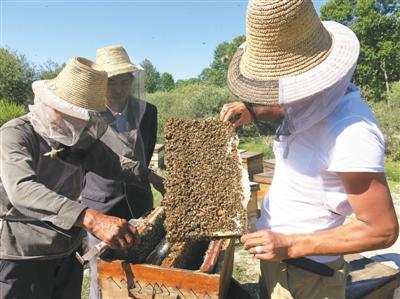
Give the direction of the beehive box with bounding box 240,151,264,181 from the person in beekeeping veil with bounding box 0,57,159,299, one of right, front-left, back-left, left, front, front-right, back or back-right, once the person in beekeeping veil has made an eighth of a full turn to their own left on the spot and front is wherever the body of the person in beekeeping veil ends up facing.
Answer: front-left

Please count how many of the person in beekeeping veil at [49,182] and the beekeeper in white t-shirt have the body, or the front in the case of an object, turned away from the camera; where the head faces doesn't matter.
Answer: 0

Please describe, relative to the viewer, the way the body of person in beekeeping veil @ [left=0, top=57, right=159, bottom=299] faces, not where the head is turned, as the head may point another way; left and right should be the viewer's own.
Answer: facing the viewer and to the right of the viewer

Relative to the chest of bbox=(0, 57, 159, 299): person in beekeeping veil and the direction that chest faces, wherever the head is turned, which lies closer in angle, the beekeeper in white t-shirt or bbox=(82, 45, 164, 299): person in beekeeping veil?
the beekeeper in white t-shirt

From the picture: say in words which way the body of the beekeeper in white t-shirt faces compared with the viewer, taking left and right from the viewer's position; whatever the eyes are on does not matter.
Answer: facing the viewer and to the left of the viewer

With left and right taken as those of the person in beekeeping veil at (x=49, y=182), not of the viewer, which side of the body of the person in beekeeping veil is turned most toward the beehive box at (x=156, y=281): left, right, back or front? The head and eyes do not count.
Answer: front

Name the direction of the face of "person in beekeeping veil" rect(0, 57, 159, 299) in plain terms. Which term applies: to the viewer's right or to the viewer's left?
to the viewer's right

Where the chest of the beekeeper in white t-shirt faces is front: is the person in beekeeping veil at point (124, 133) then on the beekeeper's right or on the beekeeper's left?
on the beekeeper's right

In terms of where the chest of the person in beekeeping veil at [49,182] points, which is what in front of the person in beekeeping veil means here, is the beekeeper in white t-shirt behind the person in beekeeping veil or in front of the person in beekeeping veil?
in front

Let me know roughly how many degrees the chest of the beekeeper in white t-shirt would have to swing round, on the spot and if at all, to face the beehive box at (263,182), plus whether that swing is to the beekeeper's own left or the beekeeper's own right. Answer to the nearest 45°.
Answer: approximately 135° to the beekeeper's own right

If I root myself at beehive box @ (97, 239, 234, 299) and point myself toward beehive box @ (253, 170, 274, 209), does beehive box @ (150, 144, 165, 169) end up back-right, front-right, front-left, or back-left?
front-left

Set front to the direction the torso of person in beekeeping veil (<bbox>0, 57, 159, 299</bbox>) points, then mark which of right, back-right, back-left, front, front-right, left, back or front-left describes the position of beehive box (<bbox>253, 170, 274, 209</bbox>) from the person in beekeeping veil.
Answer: left

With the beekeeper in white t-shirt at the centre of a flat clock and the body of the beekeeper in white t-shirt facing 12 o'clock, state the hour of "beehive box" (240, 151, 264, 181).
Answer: The beehive box is roughly at 4 o'clock from the beekeeper in white t-shirt.
